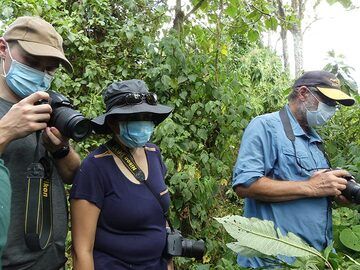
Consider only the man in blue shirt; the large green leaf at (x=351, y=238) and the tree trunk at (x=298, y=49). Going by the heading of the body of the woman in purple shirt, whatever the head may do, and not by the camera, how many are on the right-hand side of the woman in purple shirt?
0

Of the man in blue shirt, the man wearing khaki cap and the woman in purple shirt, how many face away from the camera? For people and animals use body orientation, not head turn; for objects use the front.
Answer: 0

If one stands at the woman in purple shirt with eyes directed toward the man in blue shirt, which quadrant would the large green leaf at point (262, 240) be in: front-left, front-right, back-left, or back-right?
front-right

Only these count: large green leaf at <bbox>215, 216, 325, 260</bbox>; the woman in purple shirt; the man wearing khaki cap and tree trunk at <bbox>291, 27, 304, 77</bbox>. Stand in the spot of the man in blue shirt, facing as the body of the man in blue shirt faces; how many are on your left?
1

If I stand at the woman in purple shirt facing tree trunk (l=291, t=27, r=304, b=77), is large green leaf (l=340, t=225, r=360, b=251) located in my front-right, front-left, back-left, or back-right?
front-right

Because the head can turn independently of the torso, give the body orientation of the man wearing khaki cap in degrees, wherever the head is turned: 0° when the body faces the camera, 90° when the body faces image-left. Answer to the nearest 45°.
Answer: approximately 315°

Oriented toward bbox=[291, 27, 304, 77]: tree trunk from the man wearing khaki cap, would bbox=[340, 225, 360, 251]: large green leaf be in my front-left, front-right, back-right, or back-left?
front-right

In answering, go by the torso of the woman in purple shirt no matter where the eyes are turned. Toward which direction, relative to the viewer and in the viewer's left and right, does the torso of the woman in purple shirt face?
facing the viewer and to the right of the viewer

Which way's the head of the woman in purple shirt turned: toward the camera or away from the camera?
toward the camera

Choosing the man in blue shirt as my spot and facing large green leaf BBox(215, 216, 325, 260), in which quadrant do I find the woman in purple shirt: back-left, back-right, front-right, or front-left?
front-right

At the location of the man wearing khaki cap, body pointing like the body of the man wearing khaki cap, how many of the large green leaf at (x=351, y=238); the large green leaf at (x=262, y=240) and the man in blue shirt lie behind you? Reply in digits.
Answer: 0
